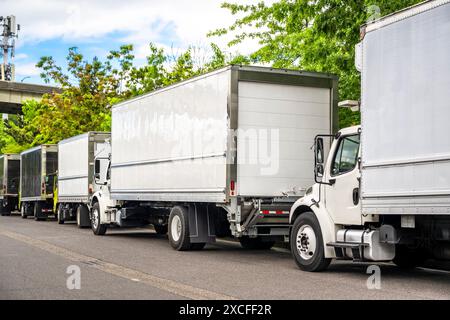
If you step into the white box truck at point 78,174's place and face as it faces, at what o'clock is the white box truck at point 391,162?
the white box truck at point 391,162 is roughly at 7 o'clock from the white box truck at point 78,174.

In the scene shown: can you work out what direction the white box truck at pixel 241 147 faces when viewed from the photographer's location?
facing away from the viewer and to the left of the viewer

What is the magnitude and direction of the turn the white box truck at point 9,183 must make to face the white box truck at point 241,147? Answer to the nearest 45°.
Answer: approximately 135° to its left

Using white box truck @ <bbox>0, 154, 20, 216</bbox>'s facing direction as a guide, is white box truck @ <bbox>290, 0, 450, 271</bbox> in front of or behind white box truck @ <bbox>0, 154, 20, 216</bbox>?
behind

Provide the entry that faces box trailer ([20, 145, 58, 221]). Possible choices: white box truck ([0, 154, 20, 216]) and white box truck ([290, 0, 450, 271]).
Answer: white box truck ([290, 0, 450, 271])

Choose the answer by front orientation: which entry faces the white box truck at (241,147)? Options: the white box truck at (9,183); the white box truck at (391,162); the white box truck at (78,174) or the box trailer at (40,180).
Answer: the white box truck at (391,162)

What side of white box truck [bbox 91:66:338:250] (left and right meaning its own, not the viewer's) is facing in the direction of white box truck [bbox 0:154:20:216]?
front

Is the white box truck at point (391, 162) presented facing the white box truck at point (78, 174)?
yes

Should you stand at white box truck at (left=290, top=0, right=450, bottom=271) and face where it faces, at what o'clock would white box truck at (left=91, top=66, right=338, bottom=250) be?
white box truck at (left=91, top=66, right=338, bottom=250) is roughly at 12 o'clock from white box truck at (left=290, top=0, right=450, bottom=271).

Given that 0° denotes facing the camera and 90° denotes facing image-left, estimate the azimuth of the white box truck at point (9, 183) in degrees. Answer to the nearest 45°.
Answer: approximately 135°

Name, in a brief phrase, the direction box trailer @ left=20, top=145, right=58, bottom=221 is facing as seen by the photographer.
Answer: facing away from the viewer and to the left of the viewer

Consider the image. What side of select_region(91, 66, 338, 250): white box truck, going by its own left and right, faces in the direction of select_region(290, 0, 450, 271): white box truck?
back

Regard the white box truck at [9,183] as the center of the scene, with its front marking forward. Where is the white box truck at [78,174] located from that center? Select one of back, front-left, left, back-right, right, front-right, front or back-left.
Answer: back-left

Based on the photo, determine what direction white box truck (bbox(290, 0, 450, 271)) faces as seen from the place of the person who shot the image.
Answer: facing away from the viewer and to the left of the viewer

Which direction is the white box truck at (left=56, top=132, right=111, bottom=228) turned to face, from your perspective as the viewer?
facing away from the viewer and to the left of the viewer

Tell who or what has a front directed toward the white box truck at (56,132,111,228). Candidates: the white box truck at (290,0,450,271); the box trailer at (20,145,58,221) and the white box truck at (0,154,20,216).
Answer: the white box truck at (290,0,450,271)
